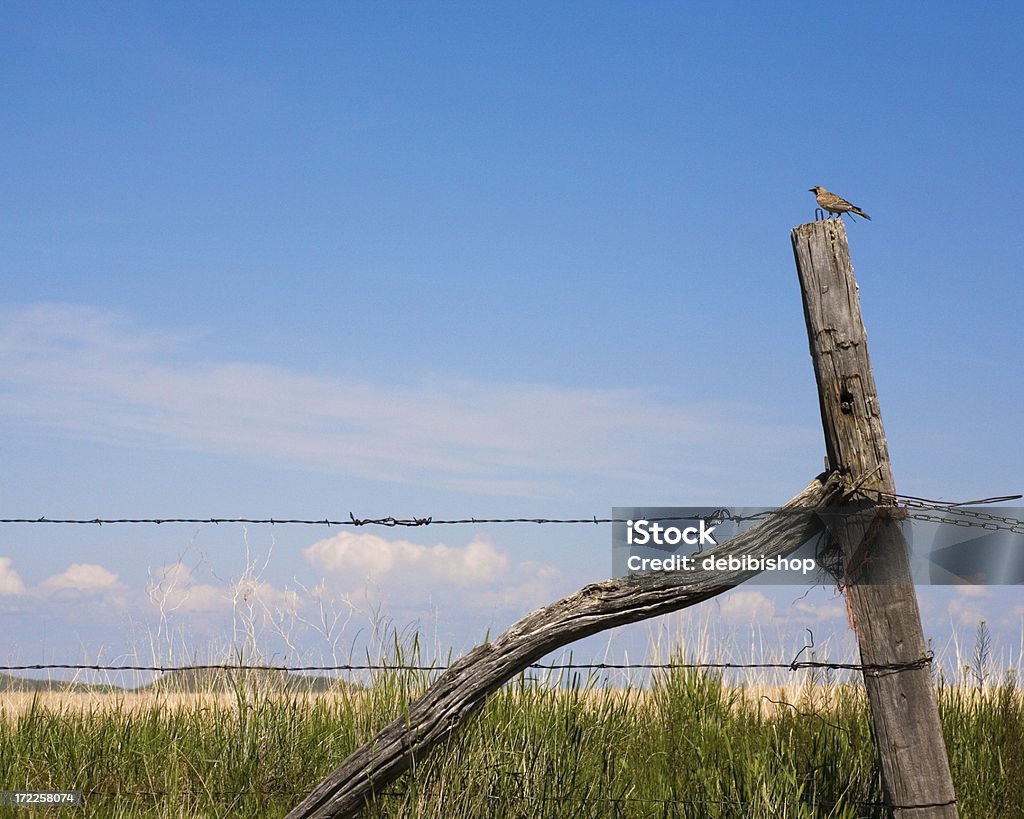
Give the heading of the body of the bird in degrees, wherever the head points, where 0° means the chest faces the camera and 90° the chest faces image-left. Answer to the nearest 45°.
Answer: approximately 90°
